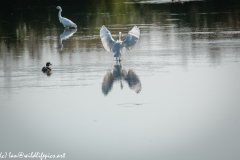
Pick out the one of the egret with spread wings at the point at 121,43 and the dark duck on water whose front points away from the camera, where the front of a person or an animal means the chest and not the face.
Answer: the egret with spread wings

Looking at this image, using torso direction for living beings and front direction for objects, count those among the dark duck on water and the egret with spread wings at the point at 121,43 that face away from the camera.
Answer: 1

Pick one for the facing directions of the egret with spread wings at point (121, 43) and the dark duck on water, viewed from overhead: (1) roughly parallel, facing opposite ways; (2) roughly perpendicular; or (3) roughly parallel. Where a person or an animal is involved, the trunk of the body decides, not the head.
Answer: roughly perpendicular

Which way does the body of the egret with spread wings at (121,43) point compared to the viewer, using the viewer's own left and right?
facing away from the viewer

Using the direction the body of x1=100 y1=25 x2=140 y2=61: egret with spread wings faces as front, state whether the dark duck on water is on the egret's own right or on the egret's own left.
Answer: on the egret's own left
